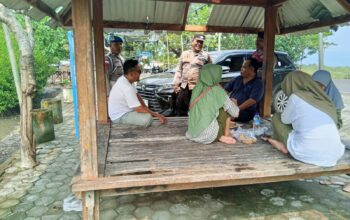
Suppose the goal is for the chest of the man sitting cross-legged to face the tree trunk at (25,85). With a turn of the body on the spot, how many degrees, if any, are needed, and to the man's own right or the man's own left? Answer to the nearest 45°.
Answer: approximately 180°

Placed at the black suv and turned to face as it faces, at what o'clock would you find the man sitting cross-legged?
The man sitting cross-legged is roughly at 11 o'clock from the black suv.

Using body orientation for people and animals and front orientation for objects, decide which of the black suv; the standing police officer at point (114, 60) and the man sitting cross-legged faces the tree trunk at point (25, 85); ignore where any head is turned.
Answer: the black suv

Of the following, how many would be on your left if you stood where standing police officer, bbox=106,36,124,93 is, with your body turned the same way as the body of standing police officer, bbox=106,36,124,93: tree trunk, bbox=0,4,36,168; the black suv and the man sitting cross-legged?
1

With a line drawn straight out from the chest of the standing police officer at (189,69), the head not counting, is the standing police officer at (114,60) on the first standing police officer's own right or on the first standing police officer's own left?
on the first standing police officer's own right

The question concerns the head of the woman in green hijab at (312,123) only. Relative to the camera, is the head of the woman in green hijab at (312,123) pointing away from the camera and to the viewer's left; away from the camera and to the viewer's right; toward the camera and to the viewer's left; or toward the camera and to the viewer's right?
away from the camera and to the viewer's left

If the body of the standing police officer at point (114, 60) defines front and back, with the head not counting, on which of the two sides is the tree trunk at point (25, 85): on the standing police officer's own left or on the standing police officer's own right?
on the standing police officer's own right

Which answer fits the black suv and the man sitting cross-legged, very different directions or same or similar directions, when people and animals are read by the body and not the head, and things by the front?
very different directions

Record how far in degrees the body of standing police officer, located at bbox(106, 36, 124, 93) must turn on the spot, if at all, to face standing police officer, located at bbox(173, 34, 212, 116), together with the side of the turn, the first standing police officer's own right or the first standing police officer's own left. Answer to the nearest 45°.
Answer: approximately 45° to the first standing police officer's own left

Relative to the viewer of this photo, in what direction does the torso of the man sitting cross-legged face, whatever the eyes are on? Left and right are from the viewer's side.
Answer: facing to the right of the viewer

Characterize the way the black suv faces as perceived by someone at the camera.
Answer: facing the viewer and to the left of the viewer

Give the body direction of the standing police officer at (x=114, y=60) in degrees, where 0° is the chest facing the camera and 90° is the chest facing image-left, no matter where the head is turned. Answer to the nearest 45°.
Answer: approximately 315°

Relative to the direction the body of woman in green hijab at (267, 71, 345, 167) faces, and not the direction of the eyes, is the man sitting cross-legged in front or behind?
in front

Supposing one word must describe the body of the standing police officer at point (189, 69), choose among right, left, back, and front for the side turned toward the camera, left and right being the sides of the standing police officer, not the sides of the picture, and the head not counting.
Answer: front

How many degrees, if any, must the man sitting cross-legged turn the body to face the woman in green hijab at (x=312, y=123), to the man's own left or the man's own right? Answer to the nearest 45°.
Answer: approximately 45° to the man's own right
